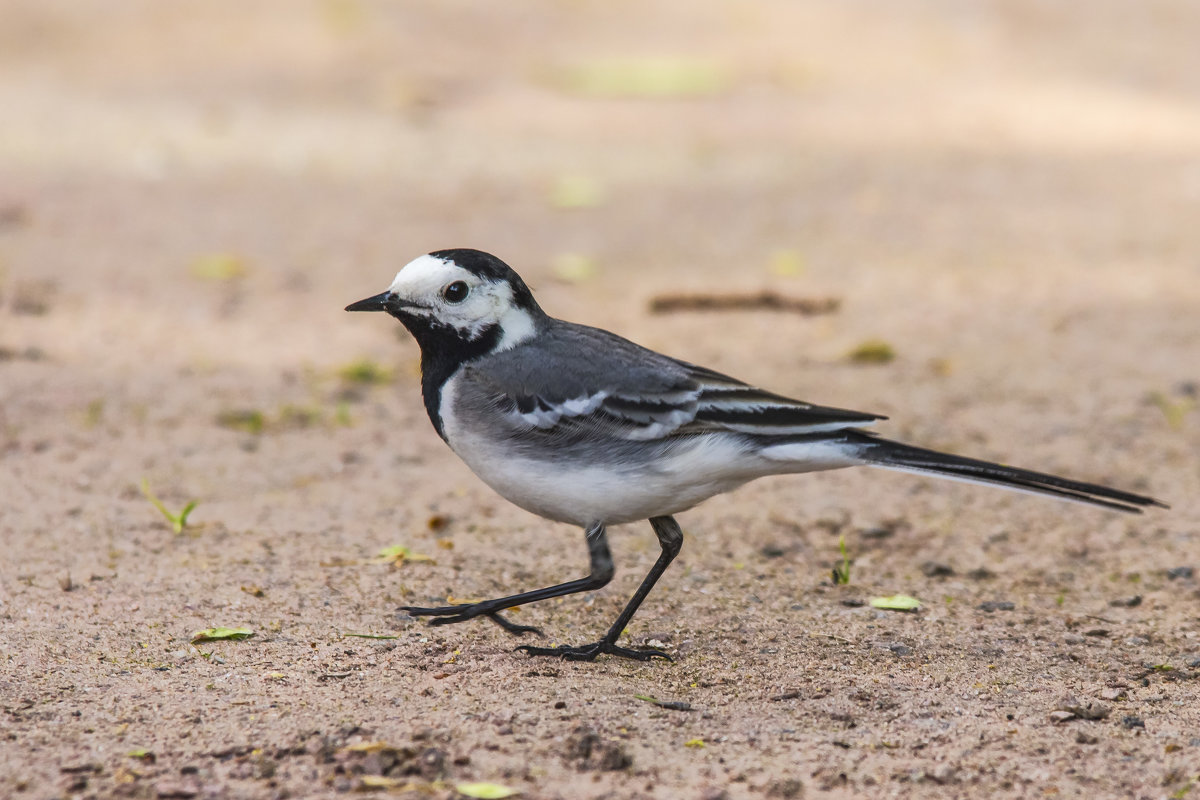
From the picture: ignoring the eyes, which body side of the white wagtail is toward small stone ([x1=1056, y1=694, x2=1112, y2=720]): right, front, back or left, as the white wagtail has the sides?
back

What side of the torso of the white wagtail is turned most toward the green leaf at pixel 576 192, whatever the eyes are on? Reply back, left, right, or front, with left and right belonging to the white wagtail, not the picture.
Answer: right

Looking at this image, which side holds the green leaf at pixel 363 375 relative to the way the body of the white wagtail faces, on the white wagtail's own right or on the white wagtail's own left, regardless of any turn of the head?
on the white wagtail's own right

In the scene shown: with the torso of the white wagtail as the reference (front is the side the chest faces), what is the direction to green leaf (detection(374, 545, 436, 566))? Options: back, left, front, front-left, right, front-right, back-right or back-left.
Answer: front-right

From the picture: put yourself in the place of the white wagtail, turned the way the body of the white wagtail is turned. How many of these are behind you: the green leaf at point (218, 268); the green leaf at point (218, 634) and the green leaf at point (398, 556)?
0

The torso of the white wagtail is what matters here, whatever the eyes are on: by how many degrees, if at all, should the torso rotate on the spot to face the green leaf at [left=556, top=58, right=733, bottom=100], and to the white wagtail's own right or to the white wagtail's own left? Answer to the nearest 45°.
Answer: approximately 90° to the white wagtail's own right

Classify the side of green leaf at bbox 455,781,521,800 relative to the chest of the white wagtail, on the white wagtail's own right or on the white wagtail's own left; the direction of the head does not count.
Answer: on the white wagtail's own left

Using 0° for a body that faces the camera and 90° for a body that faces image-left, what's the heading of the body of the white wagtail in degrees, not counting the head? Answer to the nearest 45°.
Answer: approximately 90°

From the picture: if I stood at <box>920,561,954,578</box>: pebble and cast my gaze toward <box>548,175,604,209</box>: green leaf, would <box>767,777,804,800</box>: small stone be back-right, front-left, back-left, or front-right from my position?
back-left

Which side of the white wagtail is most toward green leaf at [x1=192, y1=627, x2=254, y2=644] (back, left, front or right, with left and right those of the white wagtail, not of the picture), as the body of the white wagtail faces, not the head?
front

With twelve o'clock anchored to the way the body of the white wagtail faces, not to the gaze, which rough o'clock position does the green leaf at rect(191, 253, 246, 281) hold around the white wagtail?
The green leaf is roughly at 2 o'clock from the white wagtail.

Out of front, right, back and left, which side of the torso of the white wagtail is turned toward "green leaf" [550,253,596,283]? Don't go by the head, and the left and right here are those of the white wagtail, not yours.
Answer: right

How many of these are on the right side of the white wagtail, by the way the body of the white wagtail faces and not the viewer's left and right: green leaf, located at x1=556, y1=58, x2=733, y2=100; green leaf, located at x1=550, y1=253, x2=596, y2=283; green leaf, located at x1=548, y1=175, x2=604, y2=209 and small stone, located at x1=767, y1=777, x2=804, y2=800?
3
